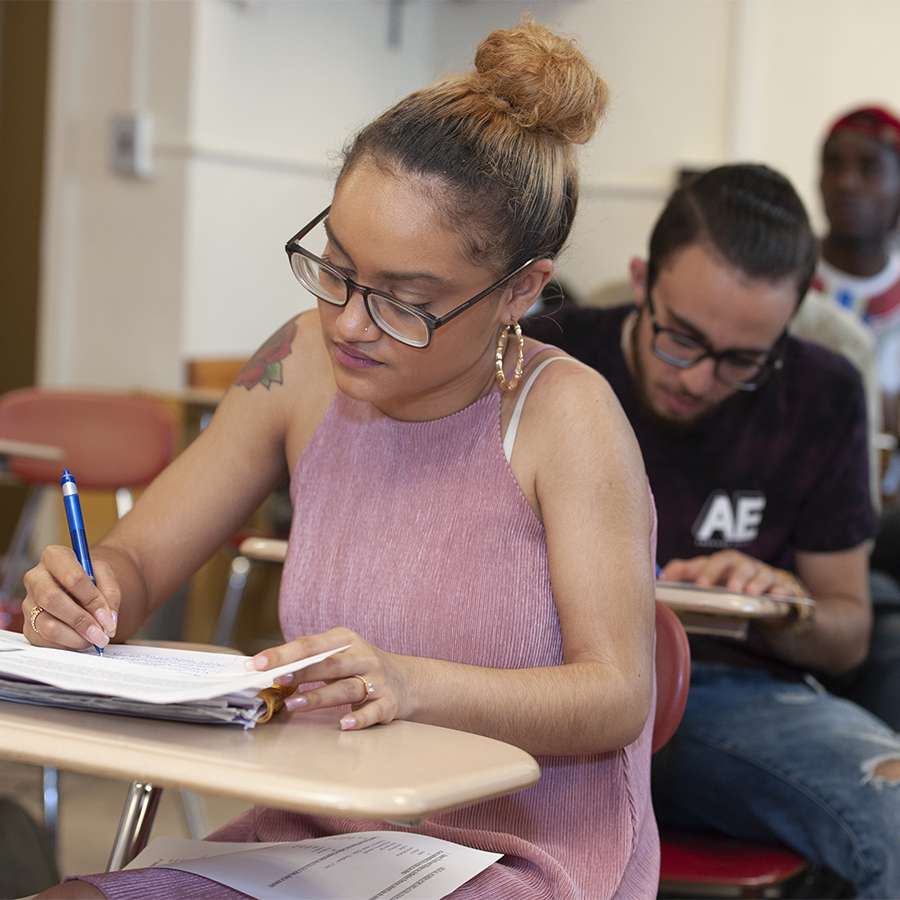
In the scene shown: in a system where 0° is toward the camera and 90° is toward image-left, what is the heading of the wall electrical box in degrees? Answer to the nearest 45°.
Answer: approximately 0°

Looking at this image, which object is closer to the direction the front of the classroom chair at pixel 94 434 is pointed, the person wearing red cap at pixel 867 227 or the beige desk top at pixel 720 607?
the beige desk top

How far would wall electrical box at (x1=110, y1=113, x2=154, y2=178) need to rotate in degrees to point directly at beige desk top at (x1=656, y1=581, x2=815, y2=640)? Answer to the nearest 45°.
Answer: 0° — it already faces it

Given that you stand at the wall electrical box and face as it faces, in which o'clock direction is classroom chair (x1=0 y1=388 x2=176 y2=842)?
The classroom chair is roughly at 12 o'clock from the wall electrical box.

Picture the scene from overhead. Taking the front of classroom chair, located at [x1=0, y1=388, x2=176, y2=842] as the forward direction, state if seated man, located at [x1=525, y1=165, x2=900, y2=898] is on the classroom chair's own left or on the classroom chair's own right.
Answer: on the classroom chair's own left

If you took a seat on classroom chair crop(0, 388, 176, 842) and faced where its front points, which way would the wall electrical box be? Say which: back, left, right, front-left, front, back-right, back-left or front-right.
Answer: back-right

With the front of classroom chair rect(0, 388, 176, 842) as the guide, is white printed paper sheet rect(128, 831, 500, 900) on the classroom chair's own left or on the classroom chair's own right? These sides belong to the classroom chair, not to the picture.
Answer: on the classroom chair's own left

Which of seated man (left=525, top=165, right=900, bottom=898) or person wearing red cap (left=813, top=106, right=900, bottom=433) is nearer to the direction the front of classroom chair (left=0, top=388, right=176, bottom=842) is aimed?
the seated man

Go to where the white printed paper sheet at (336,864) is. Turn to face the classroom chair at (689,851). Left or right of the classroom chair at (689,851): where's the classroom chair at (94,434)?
left

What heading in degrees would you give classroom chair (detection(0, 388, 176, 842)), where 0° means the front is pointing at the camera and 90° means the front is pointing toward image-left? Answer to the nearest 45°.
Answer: approximately 45°
